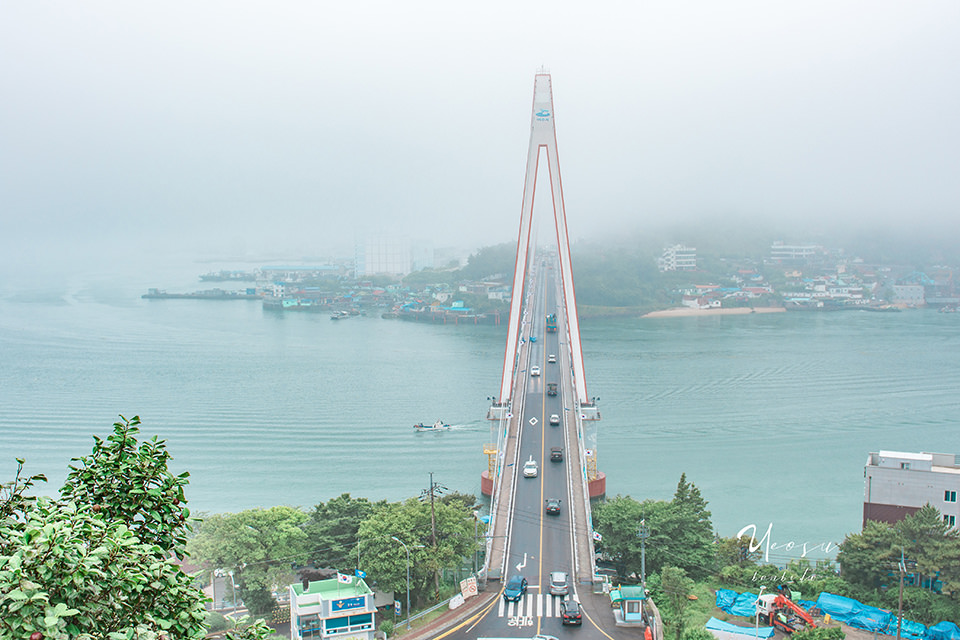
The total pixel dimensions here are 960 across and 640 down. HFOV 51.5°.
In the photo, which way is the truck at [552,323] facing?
away from the camera

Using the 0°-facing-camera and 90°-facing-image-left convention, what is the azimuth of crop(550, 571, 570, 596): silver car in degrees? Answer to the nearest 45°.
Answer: approximately 180°

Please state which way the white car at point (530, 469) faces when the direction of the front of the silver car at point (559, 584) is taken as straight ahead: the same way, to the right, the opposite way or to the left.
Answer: the opposite way

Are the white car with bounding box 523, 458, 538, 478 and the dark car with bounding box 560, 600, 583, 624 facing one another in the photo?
yes

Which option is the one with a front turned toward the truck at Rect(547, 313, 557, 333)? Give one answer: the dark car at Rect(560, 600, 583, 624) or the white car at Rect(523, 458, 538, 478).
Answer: the dark car

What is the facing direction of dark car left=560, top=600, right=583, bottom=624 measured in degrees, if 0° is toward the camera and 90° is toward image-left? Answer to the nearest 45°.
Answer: approximately 180°

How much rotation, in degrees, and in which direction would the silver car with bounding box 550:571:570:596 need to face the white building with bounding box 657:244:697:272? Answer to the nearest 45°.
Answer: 0° — it already faces it

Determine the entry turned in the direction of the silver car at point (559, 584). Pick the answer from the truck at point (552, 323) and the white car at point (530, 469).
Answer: the white car

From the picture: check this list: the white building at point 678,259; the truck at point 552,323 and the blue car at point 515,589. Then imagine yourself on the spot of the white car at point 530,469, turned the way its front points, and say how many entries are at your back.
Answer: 2

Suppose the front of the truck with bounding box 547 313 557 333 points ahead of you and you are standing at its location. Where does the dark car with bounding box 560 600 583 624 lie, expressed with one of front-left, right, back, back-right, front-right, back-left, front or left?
back
